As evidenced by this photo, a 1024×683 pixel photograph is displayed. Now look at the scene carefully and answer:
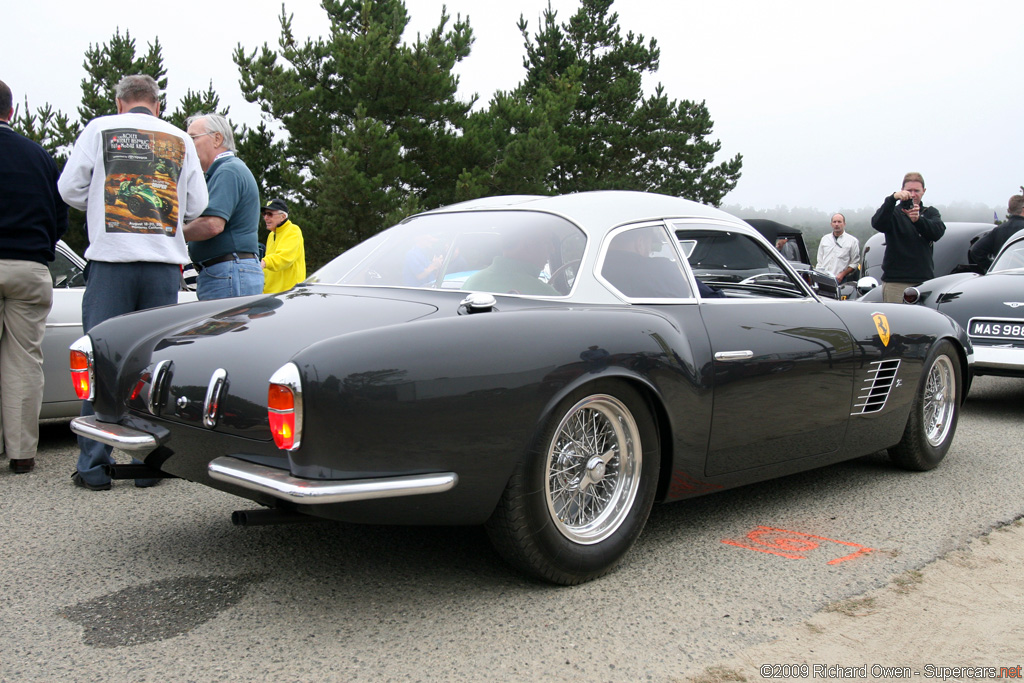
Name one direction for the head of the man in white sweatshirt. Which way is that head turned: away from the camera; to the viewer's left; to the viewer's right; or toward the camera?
away from the camera

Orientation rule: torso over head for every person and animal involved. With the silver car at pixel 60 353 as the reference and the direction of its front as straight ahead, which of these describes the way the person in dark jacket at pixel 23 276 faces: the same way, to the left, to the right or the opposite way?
to the left

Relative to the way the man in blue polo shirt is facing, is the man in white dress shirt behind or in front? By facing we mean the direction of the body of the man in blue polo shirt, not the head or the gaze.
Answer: behind

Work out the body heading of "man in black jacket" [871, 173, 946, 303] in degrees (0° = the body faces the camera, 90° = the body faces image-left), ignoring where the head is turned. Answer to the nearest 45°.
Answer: approximately 0°

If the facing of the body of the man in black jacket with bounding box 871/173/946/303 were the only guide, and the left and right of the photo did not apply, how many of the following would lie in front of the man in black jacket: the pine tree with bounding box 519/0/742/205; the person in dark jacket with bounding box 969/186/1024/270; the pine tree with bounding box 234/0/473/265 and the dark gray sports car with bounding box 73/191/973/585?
1

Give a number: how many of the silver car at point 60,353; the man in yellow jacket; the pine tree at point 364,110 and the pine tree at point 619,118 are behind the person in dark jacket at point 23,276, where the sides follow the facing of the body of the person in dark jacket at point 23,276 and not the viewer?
0

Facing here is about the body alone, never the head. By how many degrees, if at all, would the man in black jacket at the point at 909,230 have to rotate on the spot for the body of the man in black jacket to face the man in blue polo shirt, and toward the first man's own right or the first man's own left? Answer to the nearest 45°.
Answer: approximately 45° to the first man's own right

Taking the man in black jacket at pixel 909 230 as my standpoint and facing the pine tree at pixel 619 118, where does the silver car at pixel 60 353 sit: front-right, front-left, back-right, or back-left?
back-left

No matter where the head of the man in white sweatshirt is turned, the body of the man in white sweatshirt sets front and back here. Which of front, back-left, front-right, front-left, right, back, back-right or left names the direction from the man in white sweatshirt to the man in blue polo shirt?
front-right

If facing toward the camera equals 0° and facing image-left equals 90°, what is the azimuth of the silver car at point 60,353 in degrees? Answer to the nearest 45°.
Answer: approximately 270°

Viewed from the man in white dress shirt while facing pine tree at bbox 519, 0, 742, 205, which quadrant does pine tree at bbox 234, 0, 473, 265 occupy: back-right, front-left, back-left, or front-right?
front-left

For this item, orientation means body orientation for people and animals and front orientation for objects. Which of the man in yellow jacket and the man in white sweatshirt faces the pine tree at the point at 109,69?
the man in white sweatshirt

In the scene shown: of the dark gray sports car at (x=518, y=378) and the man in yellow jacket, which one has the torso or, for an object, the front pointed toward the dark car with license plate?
the dark gray sports car

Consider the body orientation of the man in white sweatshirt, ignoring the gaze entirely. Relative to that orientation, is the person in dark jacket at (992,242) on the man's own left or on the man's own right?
on the man's own right

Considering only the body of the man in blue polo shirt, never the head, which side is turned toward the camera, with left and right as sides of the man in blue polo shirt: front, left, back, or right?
left

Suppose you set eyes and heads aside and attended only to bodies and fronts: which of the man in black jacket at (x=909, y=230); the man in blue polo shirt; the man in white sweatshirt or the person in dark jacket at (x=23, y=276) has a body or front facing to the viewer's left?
the man in blue polo shirt

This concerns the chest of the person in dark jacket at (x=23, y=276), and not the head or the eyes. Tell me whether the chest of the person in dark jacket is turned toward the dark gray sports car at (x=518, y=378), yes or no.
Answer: no
